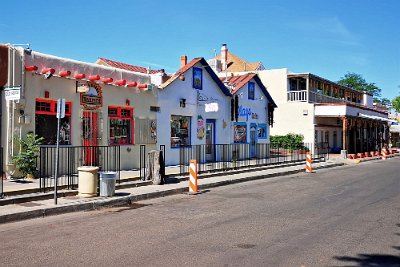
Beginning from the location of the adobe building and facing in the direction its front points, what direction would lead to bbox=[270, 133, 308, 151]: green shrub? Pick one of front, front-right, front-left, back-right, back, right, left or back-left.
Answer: left

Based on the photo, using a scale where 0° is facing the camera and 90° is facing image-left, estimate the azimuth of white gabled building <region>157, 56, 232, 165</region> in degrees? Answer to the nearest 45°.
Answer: approximately 315°

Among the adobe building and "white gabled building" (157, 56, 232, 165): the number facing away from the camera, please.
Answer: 0

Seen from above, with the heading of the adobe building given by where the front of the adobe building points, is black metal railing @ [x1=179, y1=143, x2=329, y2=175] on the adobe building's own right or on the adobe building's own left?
on the adobe building's own left

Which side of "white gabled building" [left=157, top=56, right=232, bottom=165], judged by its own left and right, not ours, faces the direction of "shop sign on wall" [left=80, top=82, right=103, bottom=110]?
right

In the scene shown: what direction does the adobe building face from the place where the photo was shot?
facing the viewer and to the right of the viewer

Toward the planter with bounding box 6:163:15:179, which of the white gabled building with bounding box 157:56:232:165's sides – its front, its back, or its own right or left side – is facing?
right

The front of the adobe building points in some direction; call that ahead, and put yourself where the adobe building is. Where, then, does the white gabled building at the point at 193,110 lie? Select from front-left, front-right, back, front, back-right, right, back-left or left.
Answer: left

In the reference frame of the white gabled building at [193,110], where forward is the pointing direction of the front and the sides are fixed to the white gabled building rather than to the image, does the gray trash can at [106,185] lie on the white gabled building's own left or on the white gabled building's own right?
on the white gabled building's own right
